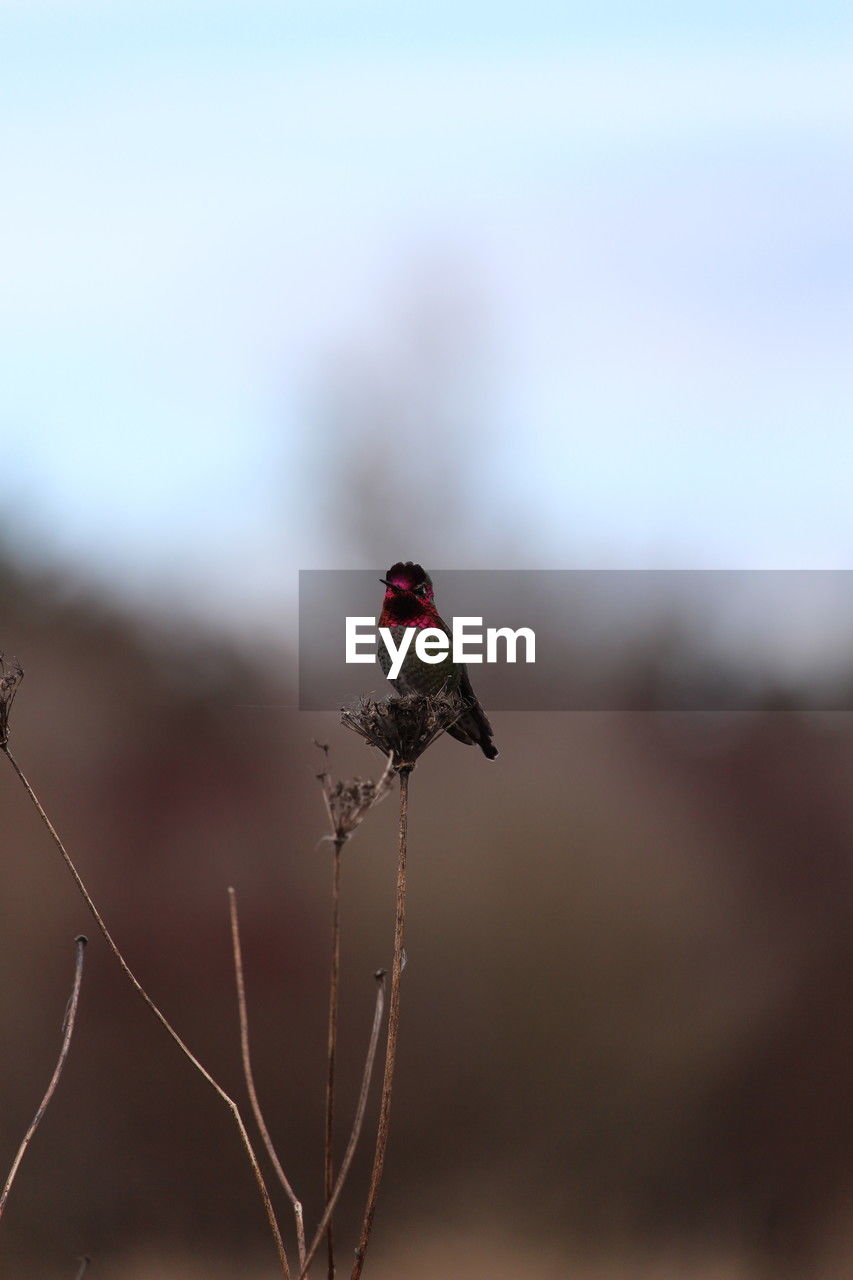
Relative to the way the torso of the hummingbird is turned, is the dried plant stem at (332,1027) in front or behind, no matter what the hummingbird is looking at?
in front

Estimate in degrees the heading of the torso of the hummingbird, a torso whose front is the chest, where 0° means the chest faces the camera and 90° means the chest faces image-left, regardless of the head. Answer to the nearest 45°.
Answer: approximately 45°

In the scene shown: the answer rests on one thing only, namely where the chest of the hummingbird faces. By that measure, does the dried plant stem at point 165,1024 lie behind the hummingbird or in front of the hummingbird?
in front
